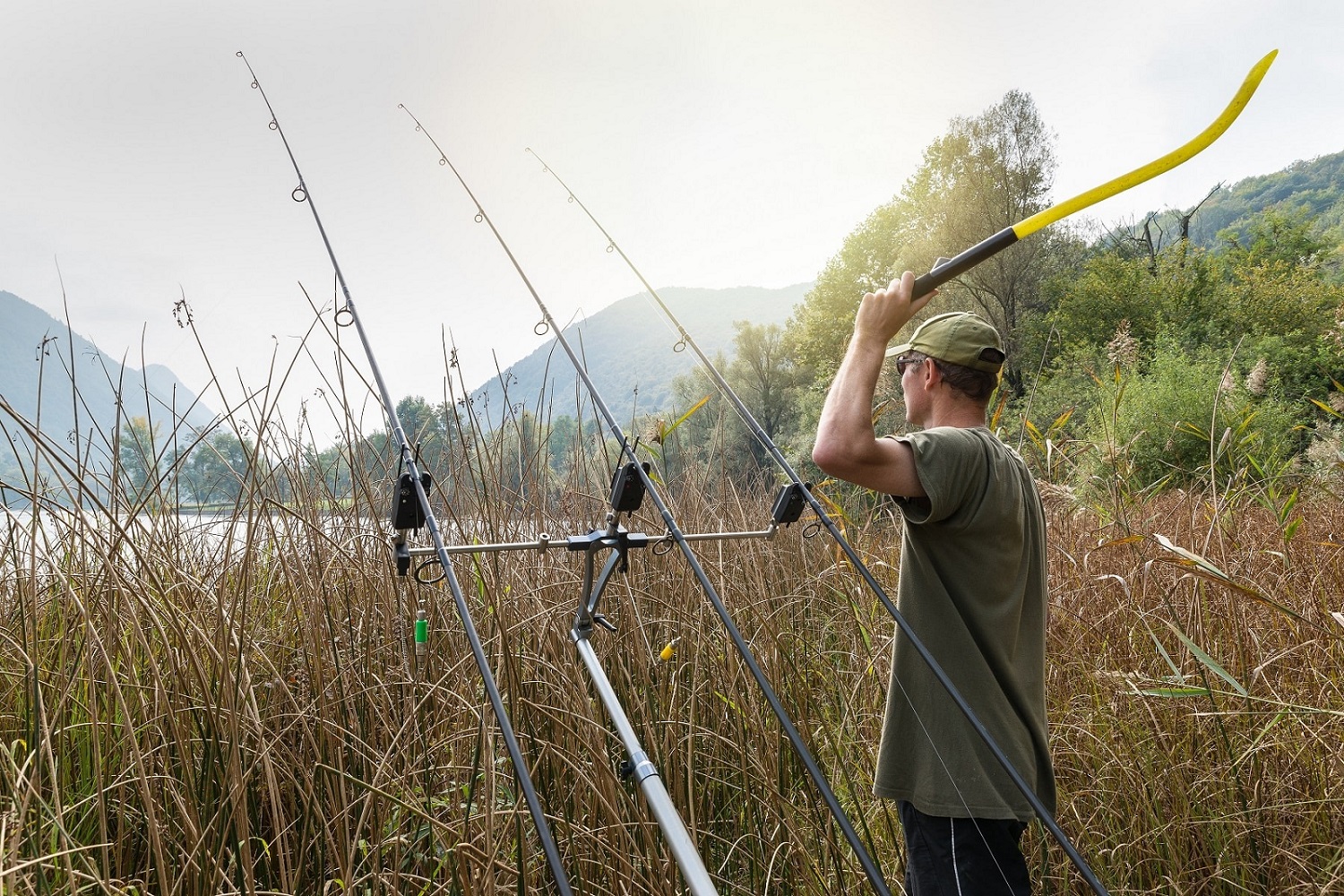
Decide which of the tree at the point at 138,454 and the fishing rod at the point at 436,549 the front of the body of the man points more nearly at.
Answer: the tree

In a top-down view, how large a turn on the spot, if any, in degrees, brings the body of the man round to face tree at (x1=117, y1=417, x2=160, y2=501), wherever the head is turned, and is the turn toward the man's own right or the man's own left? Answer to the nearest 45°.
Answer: approximately 45° to the man's own left

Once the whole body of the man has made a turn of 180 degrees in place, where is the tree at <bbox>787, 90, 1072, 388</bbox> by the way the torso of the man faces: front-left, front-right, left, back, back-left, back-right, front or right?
back-left

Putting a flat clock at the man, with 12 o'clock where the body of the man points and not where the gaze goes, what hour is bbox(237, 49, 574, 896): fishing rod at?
The fishing rod is roughly at 9 o'clock from the man.

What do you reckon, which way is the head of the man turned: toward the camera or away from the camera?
away from the camera

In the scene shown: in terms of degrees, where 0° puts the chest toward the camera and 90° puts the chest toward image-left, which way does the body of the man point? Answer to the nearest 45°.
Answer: approximately 135°

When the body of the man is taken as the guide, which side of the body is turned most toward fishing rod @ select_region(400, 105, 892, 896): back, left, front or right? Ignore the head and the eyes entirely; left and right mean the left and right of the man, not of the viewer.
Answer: front
